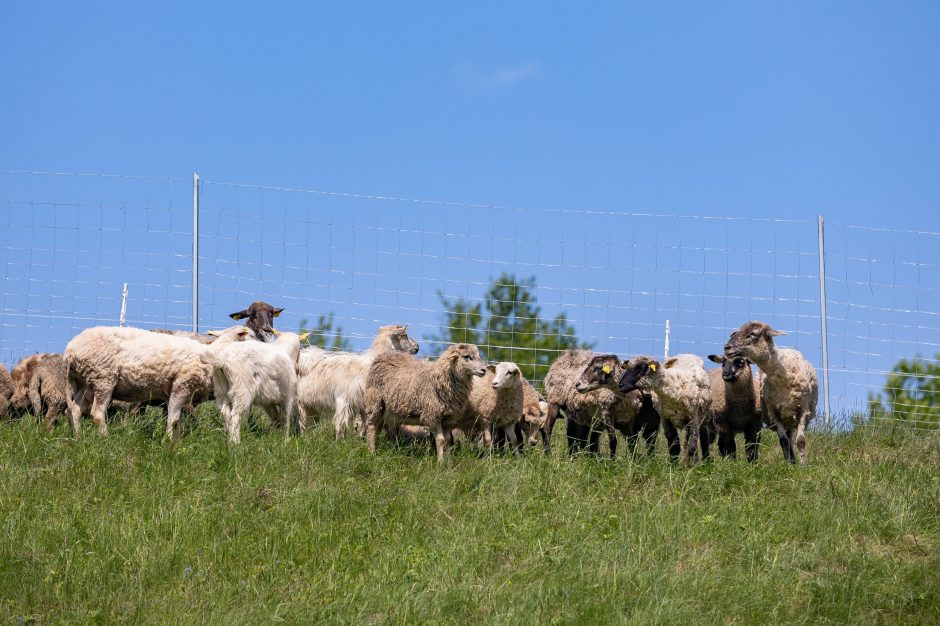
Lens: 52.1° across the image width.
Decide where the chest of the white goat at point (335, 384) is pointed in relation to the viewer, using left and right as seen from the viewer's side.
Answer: facing to the right of the viewer

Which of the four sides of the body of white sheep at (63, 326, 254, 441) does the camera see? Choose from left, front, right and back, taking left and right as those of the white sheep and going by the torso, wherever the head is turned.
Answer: right

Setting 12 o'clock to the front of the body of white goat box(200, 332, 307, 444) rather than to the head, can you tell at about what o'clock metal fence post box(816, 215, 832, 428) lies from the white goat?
The metal fence post is roughly at 1 o'clock from the white goat.

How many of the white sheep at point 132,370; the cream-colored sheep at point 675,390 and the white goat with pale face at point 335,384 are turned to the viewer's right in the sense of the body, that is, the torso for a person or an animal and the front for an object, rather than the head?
2

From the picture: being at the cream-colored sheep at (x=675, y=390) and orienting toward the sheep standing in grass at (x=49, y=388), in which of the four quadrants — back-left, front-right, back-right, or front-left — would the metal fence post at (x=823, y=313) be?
back-right

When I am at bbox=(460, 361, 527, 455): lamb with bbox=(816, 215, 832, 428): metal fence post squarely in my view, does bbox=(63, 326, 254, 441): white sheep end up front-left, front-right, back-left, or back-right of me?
back-left

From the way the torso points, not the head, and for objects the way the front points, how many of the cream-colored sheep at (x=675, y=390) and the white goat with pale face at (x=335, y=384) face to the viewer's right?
1

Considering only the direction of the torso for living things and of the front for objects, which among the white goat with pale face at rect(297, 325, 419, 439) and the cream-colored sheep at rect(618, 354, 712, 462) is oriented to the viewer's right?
the white goat with pale face

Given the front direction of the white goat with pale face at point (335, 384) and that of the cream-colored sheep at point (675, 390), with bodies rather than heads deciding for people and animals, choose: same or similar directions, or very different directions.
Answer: very different directions

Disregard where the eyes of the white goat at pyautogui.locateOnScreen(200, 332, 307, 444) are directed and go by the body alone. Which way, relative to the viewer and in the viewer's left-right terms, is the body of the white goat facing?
facing away from the viewer and to the right of the viewer

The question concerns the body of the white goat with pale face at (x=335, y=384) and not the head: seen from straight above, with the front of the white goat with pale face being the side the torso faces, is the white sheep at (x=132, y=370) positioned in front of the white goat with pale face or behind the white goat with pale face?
behind

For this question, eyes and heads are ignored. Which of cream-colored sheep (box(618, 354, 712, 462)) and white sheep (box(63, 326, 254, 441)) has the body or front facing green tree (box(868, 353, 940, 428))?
the white sheep

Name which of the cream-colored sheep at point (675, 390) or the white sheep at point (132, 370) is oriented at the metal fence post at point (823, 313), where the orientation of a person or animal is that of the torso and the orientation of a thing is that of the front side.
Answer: the white sheep

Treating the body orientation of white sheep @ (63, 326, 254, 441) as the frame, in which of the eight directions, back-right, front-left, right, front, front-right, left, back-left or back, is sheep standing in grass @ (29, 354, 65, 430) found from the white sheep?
back-left
